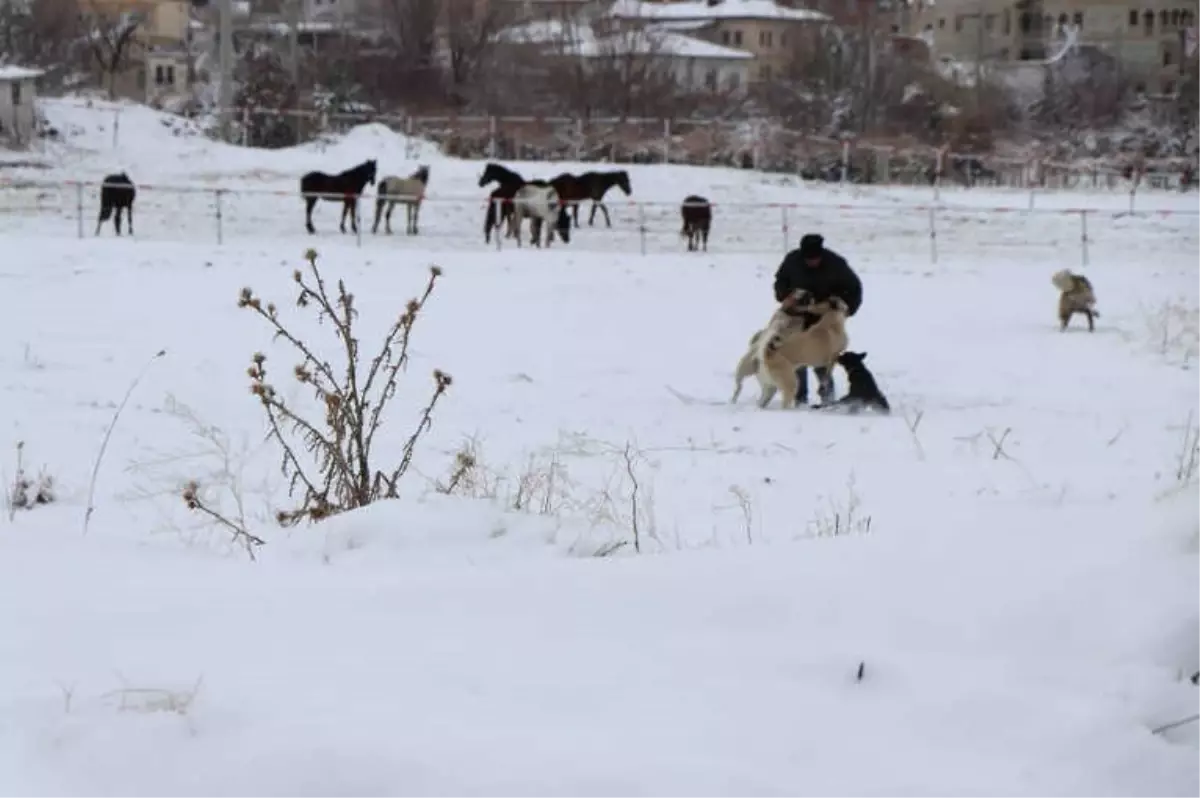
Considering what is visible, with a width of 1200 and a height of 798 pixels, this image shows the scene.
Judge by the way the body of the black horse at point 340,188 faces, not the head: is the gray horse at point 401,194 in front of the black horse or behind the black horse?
in front

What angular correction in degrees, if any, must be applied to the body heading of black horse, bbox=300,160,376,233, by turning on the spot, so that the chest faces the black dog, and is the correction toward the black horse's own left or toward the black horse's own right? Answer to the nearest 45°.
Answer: approximately 90° to the black horse's own right

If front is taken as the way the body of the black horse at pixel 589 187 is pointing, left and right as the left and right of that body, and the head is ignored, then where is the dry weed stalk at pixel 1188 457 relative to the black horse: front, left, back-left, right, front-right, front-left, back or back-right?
right

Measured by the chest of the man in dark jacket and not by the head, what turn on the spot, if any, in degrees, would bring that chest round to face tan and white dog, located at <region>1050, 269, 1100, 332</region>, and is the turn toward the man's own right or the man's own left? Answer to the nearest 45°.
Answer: approximately 135° to the man's own left

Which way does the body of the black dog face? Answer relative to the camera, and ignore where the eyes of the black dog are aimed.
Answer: to the viewer's left

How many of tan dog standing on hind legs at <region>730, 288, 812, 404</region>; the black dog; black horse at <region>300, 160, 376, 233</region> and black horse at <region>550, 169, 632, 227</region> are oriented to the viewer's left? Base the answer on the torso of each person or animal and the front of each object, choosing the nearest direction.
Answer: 1

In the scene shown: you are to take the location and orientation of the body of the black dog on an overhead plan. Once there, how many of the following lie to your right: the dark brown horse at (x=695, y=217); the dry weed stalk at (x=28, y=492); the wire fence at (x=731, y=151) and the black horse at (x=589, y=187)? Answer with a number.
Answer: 3

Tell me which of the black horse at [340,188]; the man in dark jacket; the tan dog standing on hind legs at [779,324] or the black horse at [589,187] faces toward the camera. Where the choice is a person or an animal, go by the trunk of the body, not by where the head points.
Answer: the man in dark jacket

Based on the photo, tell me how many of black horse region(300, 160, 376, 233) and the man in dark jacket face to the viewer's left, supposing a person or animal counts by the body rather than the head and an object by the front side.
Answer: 0

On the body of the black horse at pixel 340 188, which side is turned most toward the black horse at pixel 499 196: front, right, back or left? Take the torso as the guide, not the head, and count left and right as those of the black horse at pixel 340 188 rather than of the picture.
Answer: front

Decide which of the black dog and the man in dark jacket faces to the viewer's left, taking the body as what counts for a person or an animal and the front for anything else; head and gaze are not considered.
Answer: the black dog

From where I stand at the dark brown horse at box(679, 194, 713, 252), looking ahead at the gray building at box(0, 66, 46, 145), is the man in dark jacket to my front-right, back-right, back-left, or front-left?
back-left

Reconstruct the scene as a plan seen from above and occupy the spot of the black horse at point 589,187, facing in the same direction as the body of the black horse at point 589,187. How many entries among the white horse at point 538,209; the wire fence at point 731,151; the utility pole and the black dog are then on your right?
2

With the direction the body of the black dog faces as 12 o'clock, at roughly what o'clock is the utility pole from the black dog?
The utility pole is roughly at 2 o'clock from the black dog.

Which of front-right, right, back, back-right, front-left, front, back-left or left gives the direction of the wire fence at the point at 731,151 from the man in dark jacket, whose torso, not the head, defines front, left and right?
back

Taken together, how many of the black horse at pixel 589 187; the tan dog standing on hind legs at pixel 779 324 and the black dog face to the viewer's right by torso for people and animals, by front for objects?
2

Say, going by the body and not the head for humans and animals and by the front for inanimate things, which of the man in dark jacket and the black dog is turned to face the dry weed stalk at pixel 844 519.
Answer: the man in dark jacket
